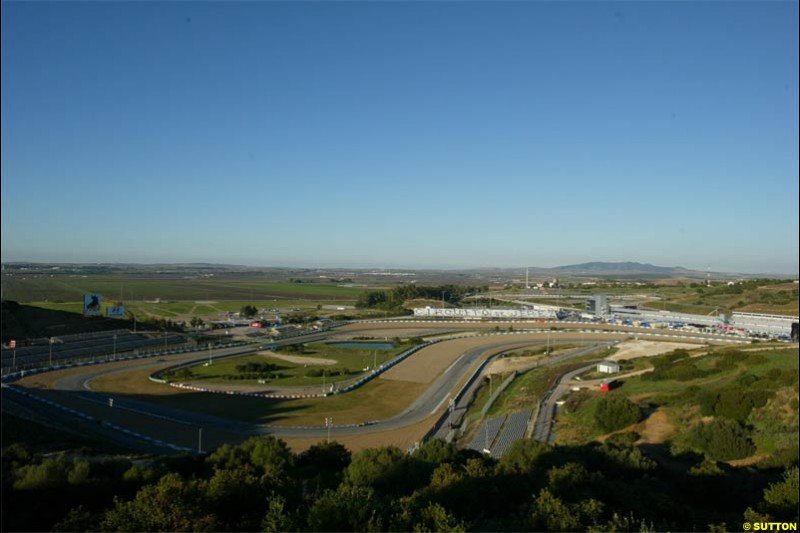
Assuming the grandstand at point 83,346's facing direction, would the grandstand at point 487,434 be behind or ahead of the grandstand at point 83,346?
ahead

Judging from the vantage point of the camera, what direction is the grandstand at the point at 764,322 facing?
facing the viewer and to the left of the viewer

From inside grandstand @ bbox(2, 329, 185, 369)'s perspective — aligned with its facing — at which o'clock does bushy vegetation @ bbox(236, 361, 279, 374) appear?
The bushy vegetation is roughly at 12 o'clock from the grandstand.

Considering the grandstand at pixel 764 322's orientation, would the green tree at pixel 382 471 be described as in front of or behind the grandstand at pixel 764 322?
in front

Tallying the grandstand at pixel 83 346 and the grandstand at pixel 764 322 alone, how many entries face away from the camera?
0

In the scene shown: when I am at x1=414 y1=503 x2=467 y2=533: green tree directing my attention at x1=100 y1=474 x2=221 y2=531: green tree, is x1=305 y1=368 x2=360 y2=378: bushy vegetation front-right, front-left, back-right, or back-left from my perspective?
front-right

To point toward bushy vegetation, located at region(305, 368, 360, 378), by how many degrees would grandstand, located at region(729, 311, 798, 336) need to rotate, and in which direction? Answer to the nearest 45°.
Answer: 0° — it already faces it

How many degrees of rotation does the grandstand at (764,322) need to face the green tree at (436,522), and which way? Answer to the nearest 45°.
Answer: approximately 45° to its left

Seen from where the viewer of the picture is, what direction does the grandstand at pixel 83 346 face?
facing the viewer and to the right of the viewer

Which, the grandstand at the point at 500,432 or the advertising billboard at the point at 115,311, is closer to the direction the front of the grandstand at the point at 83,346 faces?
the grandstand
